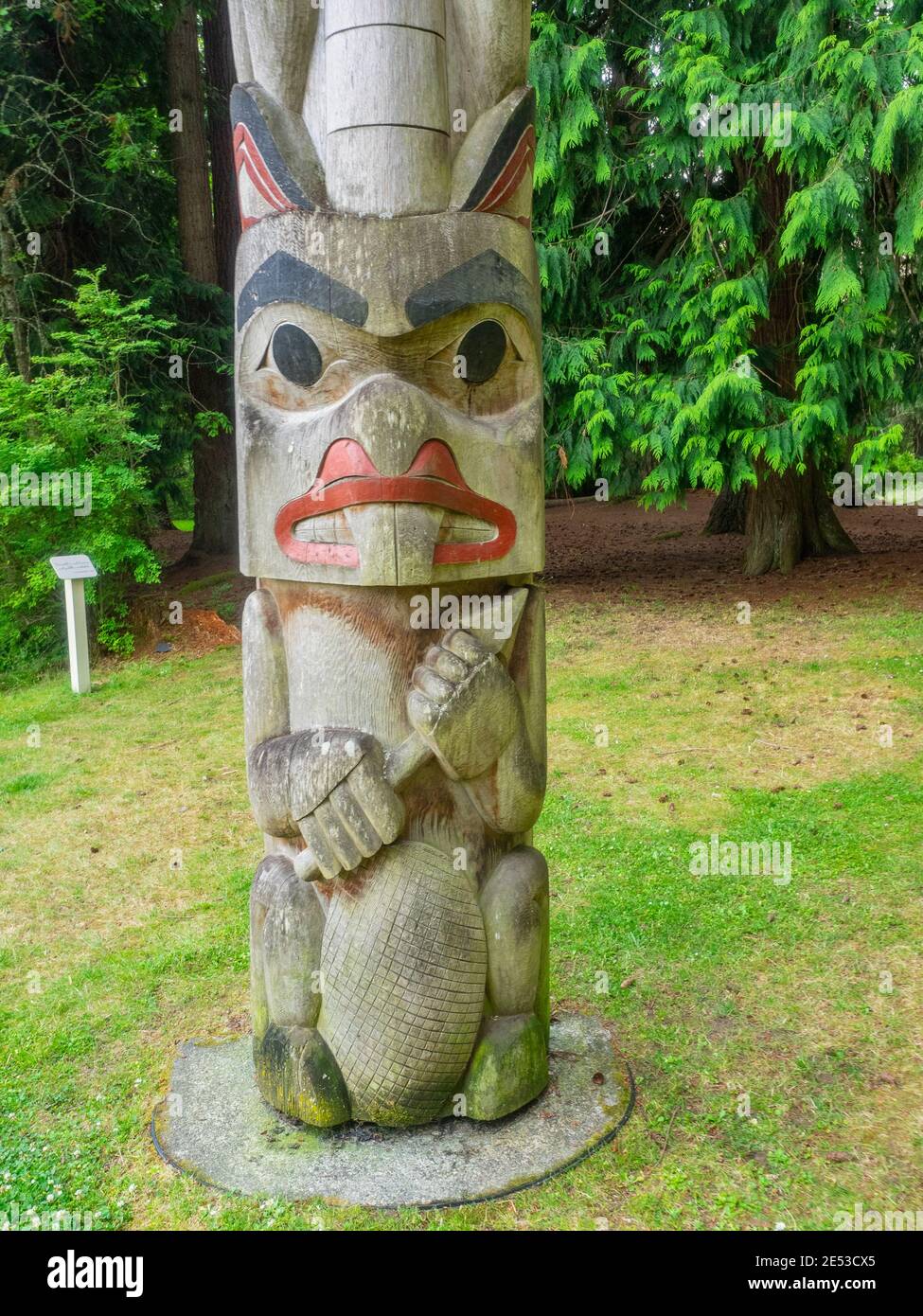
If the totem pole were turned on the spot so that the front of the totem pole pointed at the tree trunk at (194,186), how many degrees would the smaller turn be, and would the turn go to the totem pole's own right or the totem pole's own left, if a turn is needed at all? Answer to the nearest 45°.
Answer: approximately 180°

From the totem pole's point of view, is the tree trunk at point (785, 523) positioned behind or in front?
behind

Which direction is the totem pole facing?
toward the camera

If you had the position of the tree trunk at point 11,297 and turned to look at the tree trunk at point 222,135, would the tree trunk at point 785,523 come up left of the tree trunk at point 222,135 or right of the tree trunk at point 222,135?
right

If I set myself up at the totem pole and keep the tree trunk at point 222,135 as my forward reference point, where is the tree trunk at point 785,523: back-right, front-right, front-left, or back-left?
front-right

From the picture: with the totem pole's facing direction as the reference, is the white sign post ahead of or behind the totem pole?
behind

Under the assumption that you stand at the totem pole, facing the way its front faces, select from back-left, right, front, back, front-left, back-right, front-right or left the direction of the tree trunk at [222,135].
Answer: back
